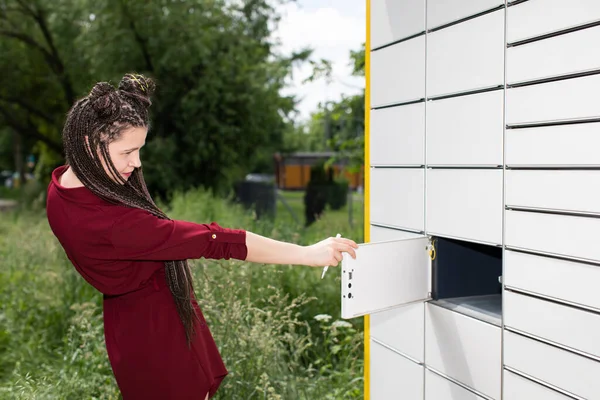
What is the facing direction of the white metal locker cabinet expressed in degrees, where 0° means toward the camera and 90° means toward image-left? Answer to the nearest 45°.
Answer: approximately 45°

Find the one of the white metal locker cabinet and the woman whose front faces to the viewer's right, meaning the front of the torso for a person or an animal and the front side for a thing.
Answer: the woman

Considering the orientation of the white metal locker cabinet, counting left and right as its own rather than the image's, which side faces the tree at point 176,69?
right

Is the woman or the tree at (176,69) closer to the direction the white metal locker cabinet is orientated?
the woman

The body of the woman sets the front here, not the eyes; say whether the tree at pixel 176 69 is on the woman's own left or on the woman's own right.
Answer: on the woman's own left

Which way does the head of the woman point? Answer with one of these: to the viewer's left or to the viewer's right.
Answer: to the viewer's right

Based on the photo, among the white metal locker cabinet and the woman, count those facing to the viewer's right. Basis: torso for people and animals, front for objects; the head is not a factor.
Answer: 1

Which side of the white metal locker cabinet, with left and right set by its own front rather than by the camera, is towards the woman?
front

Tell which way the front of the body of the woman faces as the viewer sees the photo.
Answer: to the viewer's right

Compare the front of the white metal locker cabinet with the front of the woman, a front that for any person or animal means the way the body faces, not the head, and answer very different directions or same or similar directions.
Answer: very different directions

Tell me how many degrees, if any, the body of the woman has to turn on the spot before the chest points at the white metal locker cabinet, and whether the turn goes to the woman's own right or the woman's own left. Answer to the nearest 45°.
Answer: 0° — they already face it

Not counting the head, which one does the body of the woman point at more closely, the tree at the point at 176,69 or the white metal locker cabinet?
the white metal locker cabinet
